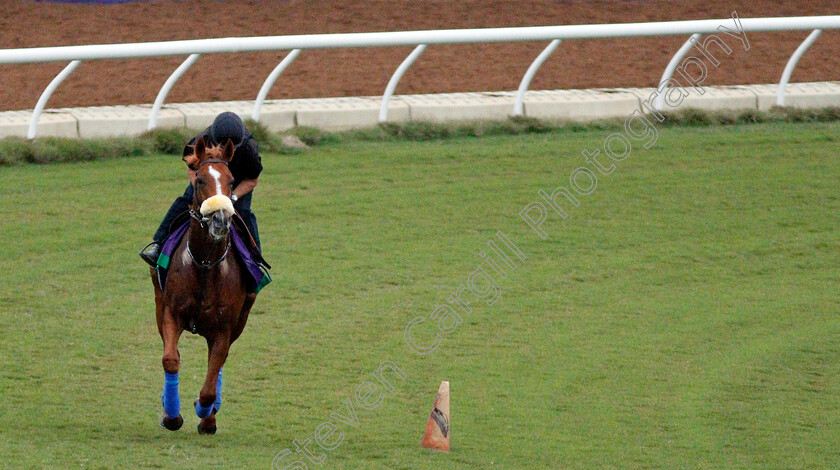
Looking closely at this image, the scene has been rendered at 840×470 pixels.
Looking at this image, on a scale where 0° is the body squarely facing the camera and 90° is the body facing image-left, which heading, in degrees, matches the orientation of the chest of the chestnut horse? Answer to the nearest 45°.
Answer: approximately 0°
